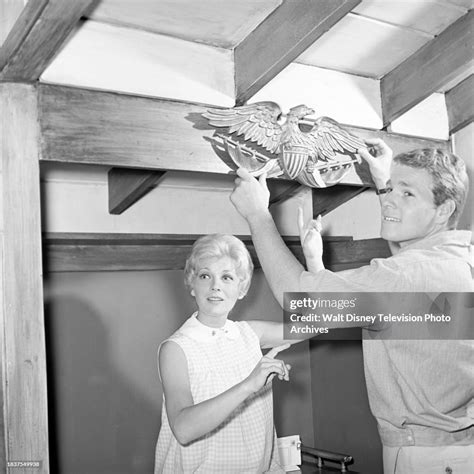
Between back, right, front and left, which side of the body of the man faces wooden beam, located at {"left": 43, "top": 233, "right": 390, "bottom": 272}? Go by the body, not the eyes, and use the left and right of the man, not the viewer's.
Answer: front

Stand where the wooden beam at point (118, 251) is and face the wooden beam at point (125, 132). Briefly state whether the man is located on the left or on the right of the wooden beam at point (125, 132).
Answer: left

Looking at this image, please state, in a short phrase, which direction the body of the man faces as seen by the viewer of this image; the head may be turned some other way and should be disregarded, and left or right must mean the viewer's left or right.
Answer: facing away from the viewer and to the left of the viewer
